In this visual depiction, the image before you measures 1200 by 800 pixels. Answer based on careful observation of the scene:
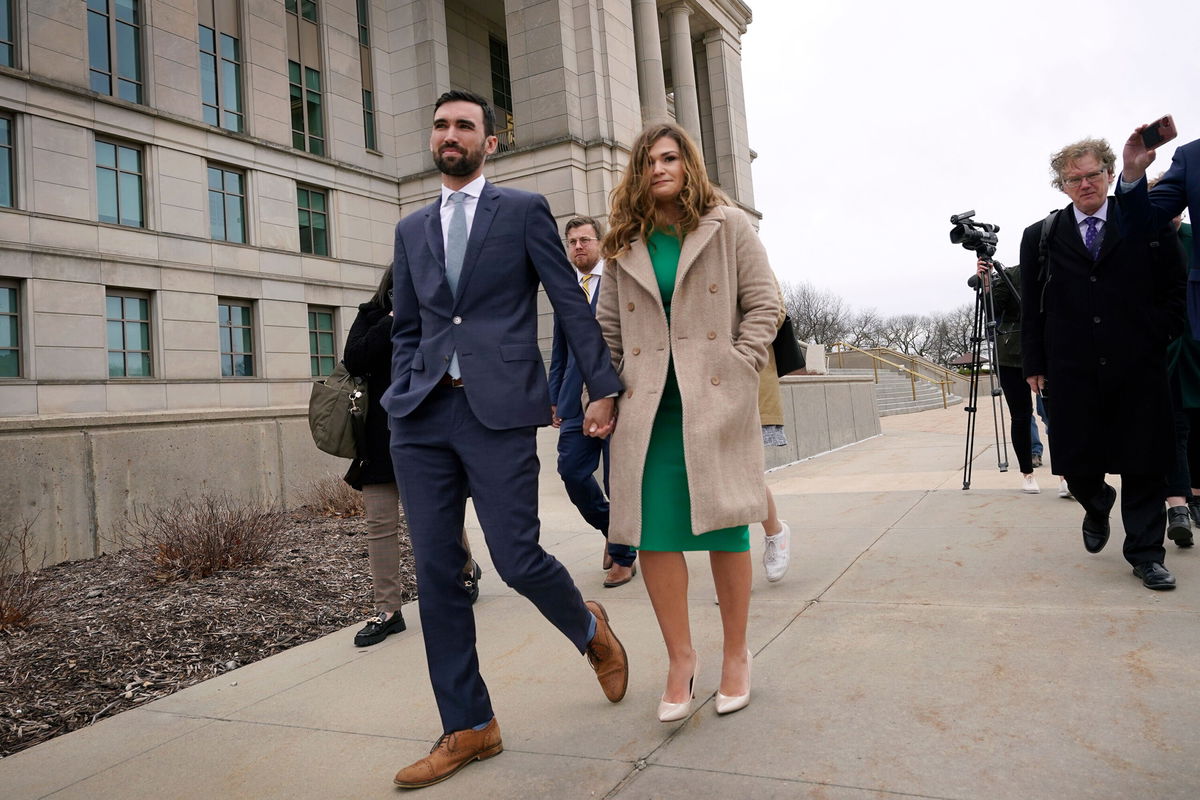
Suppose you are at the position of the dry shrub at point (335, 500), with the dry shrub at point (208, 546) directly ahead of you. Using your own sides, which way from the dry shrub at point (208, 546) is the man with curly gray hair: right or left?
left

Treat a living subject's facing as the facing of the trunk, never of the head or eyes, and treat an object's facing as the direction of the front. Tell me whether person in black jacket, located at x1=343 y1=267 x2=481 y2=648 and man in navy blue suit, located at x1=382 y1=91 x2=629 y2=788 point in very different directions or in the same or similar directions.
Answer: same or similar directions

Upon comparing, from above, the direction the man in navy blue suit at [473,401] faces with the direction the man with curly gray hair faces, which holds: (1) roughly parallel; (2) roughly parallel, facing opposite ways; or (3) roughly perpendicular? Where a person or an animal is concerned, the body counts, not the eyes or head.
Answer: roughly parallel

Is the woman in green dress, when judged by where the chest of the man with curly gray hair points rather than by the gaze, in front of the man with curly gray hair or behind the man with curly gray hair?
in front

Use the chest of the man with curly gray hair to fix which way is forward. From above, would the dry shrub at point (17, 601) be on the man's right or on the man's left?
on the man's right

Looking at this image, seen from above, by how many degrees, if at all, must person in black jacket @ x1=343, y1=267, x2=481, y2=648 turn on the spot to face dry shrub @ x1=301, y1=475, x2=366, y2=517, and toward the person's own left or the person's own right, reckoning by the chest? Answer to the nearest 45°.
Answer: approximately 135° to the person's own right

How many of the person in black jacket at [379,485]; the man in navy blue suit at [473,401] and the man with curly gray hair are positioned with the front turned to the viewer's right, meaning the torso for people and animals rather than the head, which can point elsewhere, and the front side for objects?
0

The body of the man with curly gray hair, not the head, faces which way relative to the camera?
toward the camera

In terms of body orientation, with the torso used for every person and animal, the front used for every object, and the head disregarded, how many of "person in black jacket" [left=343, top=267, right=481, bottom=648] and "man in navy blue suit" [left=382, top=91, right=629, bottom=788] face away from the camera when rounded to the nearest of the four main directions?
0

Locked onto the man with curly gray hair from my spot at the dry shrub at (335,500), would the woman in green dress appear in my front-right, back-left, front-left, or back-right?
front-right

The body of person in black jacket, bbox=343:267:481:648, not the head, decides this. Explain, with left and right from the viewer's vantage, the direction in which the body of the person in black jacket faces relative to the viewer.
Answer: facing the viewer and to the left of the viewer
